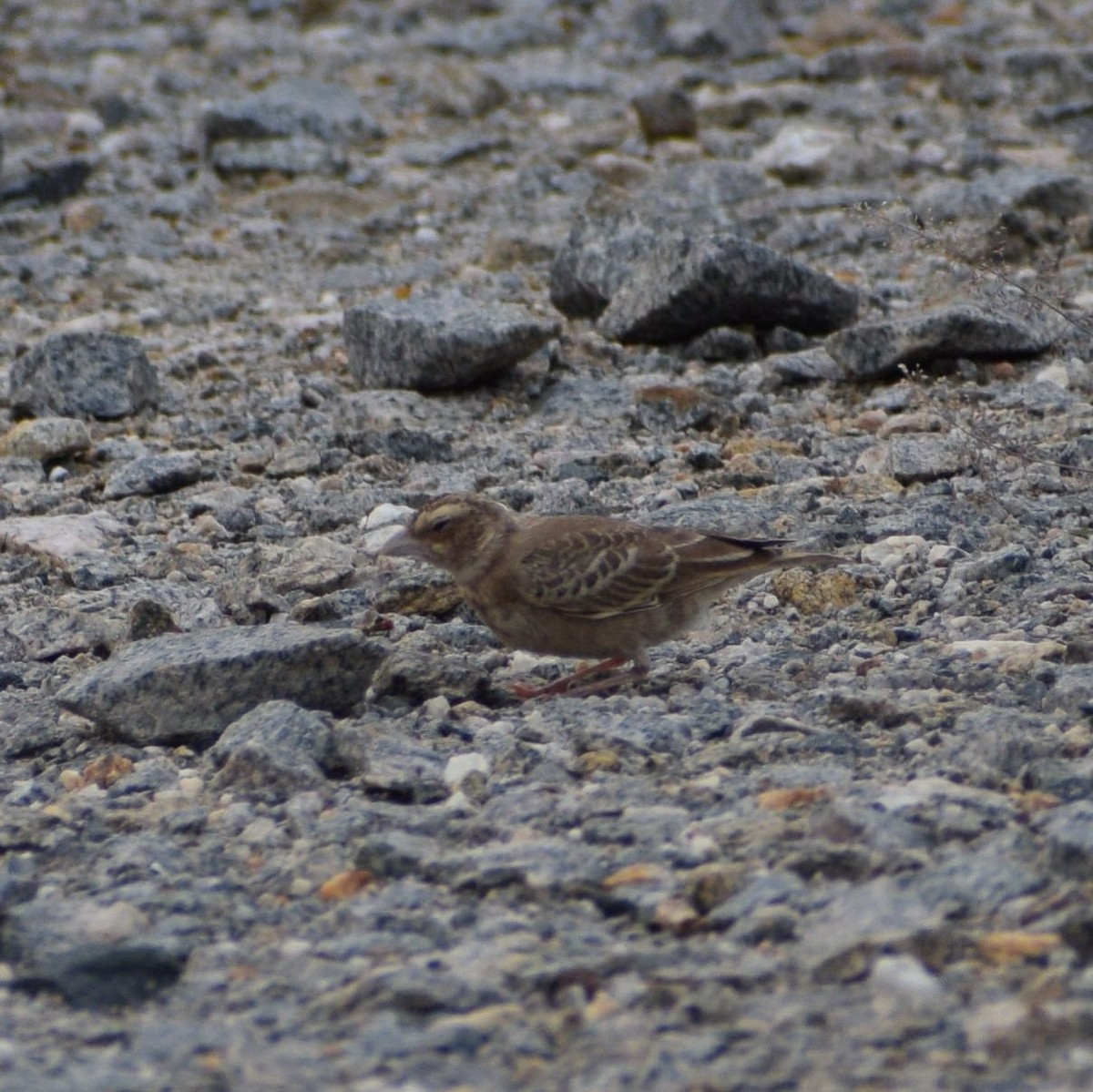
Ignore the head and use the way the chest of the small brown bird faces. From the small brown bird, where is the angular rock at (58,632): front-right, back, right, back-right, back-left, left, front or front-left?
front

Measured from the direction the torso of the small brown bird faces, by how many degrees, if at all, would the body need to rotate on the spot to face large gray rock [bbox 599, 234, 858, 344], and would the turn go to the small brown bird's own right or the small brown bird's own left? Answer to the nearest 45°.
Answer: approximately 90° to the small brown bird's own right

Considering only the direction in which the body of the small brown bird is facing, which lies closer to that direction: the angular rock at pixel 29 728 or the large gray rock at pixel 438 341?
the angular rock

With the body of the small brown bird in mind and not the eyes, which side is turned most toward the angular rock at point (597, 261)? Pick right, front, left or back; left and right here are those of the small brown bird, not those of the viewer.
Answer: right

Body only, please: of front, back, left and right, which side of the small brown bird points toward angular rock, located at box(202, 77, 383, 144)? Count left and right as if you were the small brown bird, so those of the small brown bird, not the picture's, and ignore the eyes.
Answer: right

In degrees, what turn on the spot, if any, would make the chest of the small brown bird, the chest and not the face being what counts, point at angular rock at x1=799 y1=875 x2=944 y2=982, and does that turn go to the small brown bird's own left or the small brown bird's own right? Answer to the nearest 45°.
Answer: approximately 90° to the small brown bird's own left

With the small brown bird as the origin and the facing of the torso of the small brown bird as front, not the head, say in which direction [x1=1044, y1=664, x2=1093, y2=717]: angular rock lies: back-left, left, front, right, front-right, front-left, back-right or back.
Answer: back-left

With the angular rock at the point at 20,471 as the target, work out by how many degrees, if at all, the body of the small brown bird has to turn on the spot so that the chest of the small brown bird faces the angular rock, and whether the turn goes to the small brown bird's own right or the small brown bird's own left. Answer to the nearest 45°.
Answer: approximately 45° to the small brown bird's own right

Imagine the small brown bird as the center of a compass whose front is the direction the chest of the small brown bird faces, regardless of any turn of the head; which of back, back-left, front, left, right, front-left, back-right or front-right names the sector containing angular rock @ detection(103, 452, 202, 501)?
front-right

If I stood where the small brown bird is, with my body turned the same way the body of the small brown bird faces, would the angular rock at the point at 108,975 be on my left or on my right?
on my left

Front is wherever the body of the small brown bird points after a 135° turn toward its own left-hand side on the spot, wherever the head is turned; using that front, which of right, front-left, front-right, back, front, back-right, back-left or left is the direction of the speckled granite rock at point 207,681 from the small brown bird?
right

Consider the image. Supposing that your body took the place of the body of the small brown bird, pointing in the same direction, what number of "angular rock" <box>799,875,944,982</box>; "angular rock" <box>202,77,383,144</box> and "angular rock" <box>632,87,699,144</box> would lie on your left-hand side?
1

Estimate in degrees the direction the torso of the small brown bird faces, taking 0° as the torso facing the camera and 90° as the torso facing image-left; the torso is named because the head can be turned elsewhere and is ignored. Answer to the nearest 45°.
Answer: approximately 90°

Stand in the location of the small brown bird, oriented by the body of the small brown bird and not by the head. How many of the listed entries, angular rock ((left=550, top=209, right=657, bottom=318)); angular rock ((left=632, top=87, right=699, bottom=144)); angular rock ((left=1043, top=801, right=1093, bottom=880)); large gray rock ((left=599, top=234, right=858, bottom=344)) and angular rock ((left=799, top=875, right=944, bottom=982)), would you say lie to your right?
3

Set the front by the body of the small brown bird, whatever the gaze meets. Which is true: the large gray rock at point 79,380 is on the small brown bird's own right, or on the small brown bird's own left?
on the small brown bird's own right

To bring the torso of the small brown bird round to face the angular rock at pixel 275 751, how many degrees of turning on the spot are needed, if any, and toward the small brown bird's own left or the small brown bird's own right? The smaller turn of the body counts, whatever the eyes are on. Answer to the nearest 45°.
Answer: approximately 45° to the small brown bird's own left

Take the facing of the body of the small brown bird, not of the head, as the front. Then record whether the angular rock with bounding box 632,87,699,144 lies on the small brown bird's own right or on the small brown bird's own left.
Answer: on the small brown bird's own right

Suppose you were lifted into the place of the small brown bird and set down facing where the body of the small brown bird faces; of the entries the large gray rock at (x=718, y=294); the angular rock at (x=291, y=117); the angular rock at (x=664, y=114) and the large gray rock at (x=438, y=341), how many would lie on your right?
4

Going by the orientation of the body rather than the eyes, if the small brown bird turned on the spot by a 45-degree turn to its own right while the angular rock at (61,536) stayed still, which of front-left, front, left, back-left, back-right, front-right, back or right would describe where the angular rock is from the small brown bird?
front

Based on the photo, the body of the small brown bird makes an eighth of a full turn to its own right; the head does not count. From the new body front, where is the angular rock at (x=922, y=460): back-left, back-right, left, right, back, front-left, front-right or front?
right
